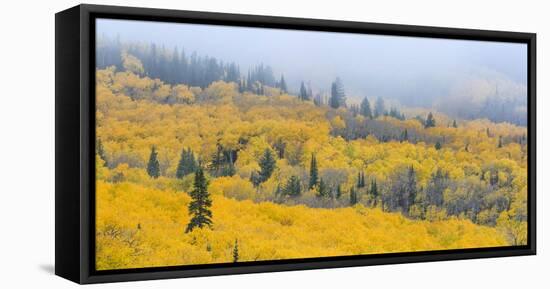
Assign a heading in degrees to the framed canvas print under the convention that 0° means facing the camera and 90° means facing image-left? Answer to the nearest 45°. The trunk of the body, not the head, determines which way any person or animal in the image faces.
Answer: approximately 315°
